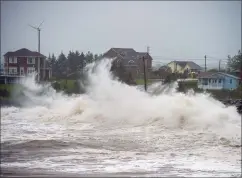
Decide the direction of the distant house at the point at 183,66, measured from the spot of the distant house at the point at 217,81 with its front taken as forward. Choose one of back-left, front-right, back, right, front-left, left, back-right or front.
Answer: right

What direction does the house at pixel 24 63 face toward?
toward the camera

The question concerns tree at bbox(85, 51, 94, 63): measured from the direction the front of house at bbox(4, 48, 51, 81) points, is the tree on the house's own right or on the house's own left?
on the house's own left

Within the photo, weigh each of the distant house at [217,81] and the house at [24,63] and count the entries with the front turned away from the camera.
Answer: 0

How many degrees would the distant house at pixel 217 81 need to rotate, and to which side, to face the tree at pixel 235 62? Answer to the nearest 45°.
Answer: approximately 180°

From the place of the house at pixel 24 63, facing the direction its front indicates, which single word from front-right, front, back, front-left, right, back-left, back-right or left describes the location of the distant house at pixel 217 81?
front-left

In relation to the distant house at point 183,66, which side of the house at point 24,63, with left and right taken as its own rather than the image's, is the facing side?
left

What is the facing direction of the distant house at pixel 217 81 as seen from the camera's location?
facing the viewer and to the left of the viewer
